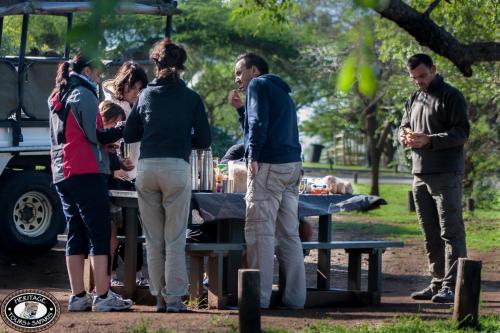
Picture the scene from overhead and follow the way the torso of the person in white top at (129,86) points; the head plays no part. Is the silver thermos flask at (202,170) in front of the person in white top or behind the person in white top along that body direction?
in front

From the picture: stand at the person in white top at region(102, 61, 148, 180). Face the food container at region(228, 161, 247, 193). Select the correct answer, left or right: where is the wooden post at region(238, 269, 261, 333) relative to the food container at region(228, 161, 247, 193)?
right

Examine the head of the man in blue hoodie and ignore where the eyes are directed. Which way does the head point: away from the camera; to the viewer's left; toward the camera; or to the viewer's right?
to the viewer's left

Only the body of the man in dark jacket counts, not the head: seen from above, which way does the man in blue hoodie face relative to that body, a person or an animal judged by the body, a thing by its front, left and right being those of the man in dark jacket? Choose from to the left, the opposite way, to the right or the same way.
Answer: to the right

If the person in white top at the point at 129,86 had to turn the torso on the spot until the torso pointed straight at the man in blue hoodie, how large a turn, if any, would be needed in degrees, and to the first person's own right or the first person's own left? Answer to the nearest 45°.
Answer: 0° — they already face them

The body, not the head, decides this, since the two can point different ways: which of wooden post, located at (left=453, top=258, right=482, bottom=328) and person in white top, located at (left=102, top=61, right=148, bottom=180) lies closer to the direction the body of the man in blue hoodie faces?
the person in white top

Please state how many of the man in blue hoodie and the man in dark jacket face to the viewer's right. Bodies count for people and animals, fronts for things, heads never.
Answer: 0

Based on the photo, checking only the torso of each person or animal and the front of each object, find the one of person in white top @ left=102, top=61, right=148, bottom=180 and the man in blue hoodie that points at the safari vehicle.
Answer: the man in blue hoodie

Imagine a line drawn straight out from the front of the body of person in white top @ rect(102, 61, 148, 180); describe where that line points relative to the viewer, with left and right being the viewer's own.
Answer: facing the viewer and to the right of the viewer

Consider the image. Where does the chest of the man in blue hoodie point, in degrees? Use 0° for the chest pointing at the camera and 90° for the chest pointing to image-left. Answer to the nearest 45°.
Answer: approximately 135°

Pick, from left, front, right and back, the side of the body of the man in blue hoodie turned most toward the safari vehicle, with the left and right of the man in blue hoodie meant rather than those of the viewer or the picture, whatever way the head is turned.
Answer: front

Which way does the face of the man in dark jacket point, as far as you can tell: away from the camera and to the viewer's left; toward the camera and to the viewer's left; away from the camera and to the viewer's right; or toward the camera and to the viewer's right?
toward the camera and to the viewer's left

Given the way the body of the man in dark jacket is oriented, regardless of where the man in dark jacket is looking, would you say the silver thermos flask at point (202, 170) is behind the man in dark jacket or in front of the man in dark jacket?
in front

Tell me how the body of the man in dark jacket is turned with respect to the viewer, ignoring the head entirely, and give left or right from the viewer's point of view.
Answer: facing the viewer and to the left of the viewer

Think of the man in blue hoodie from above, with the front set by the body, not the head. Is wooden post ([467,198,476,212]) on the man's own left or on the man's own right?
on the man's own right

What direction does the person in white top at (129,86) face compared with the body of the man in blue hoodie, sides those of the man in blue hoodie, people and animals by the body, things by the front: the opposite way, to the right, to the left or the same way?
the opposite way
